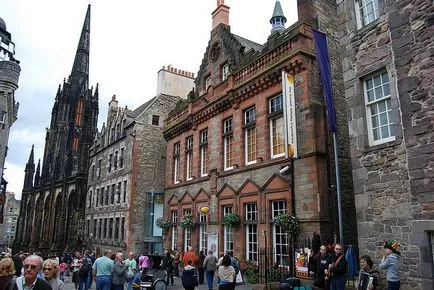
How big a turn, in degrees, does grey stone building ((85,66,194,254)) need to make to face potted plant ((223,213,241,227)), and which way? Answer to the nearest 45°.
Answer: approximately 45° to its left

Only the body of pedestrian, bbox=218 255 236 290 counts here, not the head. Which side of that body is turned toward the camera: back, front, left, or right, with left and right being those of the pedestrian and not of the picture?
back

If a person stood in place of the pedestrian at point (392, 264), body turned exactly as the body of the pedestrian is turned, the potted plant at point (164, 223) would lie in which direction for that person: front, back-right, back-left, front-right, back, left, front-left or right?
front-right

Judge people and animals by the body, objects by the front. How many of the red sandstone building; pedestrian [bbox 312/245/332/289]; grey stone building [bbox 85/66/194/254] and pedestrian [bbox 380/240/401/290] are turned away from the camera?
0

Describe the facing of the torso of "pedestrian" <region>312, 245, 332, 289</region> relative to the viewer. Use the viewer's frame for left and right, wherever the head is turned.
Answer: facing the viewer

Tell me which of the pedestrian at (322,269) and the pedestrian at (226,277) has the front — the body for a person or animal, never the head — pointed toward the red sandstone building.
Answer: the pedestrian at (226,277)

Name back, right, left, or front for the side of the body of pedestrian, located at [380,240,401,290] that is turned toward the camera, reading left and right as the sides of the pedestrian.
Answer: left

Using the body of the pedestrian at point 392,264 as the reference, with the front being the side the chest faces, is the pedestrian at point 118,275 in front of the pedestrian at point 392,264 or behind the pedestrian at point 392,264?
in front

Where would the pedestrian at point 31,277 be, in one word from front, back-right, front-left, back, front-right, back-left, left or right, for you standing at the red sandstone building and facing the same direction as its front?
front-left
